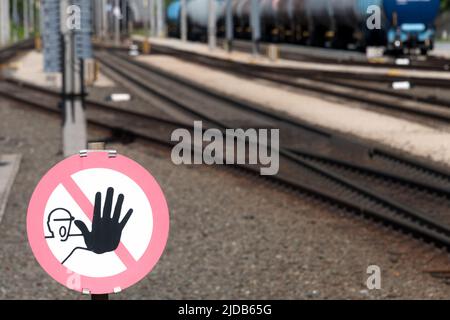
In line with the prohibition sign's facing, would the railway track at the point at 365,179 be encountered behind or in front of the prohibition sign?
behind

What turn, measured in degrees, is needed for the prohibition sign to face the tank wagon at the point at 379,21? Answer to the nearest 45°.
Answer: approximately 180°

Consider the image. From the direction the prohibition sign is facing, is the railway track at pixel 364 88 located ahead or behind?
behind

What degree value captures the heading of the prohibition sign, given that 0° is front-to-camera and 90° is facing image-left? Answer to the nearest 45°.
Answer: approximately 0°

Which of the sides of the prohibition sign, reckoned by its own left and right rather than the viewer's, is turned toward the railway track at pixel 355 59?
back

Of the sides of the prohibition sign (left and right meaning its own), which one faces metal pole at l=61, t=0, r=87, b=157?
back
